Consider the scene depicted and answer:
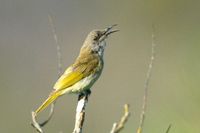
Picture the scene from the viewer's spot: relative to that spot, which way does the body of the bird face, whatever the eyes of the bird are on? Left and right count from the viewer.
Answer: facing to the right of the viewer
